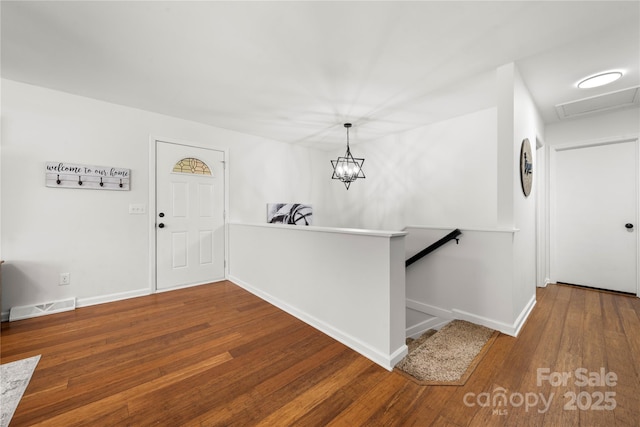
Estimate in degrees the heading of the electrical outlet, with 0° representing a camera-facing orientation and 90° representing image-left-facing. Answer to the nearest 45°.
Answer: approximately 0°

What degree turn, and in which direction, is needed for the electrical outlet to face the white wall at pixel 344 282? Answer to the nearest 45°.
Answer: approximately 45° to its left

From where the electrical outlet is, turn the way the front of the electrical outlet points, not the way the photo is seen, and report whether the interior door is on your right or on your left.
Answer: on your left

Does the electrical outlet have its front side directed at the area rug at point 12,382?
yes

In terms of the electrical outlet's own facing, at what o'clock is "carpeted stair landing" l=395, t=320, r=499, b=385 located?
The carpeted stair landing is roughly at 11 o'clock from the electrical outlet.
